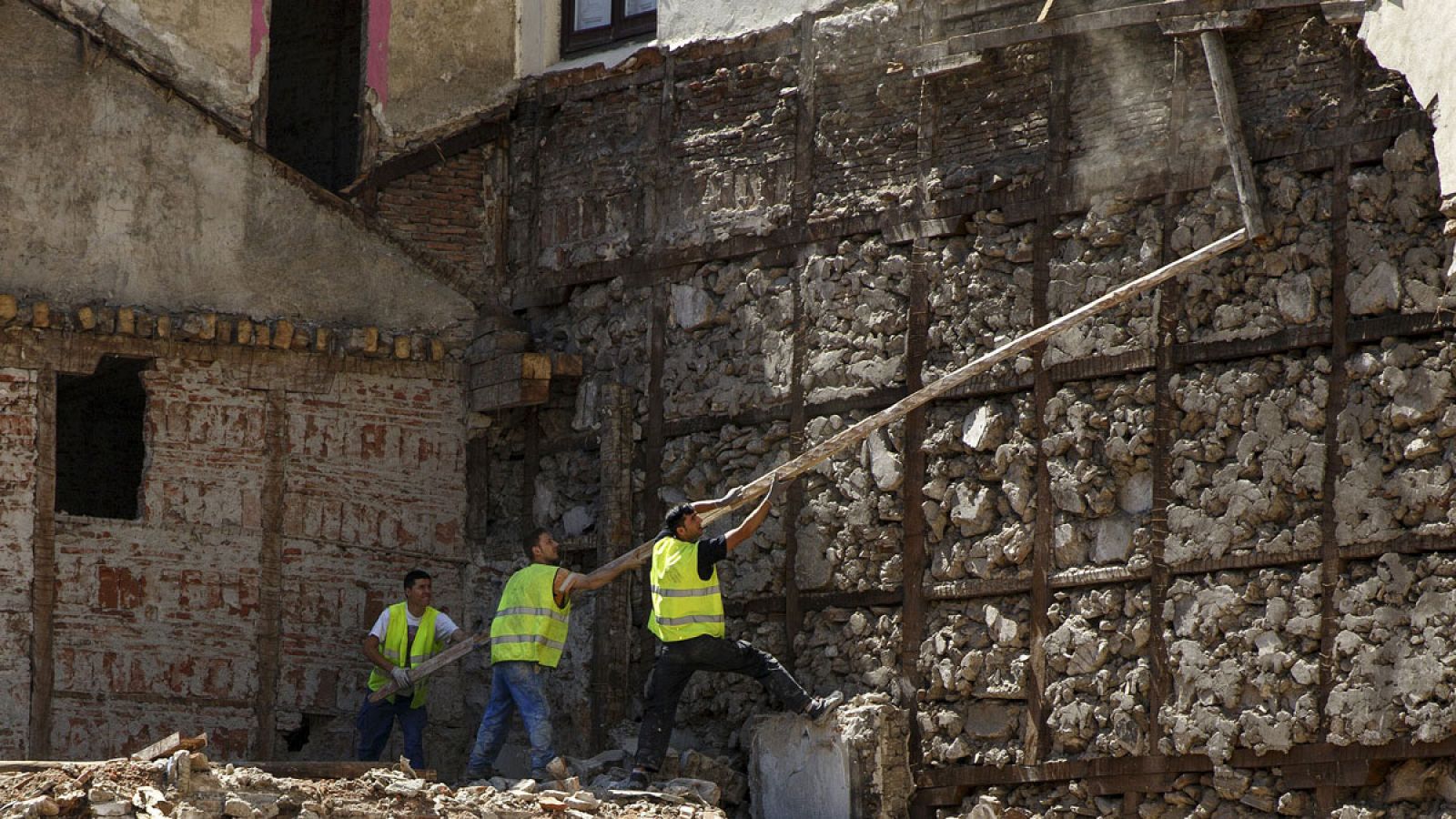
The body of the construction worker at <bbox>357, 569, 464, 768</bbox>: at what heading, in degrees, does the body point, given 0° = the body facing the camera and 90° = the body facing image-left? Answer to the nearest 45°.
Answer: approximately 315°

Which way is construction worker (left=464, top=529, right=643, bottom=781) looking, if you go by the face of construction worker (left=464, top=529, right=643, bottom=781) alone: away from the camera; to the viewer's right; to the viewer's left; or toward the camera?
to the viewer's right

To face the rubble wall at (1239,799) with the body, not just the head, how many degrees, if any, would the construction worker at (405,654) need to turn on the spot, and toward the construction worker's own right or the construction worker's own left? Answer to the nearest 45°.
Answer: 0° — they already face it

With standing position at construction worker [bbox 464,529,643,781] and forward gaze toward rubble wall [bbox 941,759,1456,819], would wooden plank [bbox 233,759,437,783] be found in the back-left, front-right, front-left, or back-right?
back-right

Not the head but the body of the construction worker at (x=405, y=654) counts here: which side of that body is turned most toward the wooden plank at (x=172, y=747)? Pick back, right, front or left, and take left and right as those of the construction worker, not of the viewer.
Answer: right
